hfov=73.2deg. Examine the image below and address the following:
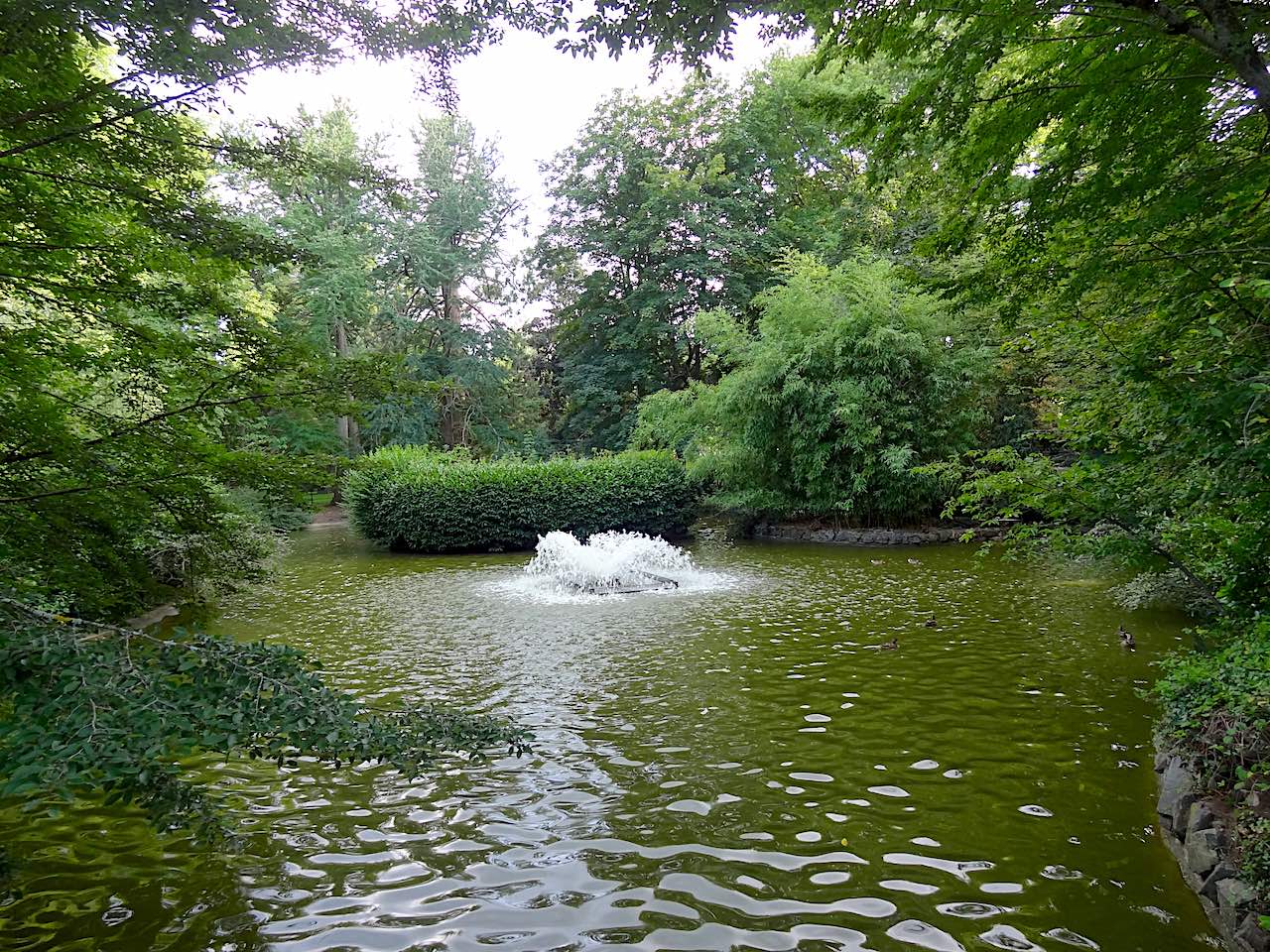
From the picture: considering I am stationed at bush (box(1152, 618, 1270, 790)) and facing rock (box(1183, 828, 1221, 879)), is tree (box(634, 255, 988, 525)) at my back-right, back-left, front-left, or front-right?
back-right
